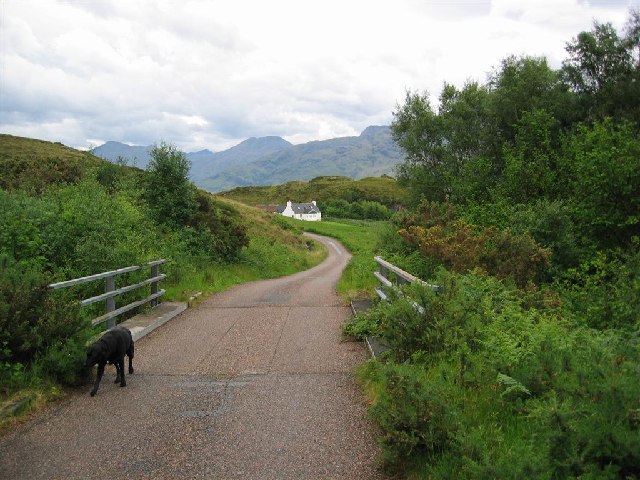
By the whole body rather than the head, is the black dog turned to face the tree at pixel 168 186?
no

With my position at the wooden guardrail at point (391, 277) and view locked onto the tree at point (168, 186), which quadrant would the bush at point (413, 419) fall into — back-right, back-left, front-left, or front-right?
back-left

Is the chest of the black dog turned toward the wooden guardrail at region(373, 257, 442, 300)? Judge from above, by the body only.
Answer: no

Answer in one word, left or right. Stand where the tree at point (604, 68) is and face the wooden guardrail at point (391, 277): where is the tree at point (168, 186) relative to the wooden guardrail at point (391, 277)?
right

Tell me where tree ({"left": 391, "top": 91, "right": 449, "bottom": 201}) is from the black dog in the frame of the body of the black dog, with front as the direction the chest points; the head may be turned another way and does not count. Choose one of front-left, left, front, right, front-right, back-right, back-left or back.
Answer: back

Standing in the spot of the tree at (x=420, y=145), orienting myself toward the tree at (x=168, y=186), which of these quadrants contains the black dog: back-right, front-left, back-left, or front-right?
front-left

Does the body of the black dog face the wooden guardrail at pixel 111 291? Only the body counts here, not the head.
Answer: no

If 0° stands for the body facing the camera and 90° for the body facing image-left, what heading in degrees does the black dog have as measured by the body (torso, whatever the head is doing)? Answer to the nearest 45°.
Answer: approximately 45°

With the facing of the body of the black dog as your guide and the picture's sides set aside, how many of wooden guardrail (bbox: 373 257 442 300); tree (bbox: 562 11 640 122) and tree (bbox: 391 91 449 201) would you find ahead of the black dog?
0

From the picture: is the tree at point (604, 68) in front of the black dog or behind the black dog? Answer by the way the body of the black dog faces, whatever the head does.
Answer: behind
